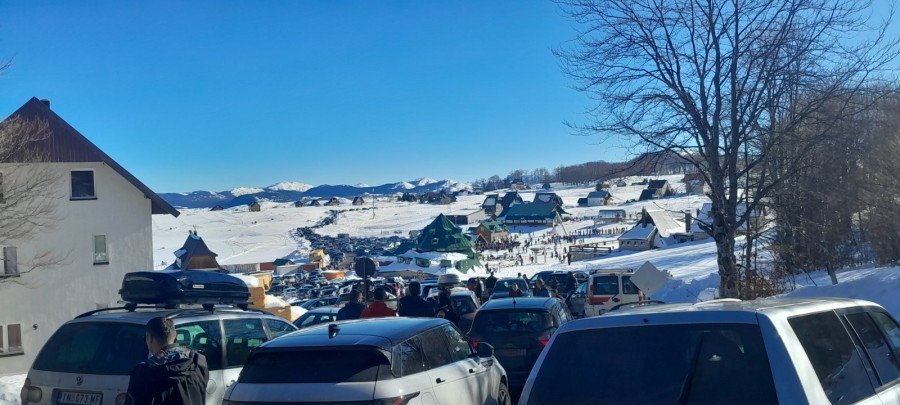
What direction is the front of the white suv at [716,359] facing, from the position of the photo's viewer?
facing away from the viewer and to the right of the viewer

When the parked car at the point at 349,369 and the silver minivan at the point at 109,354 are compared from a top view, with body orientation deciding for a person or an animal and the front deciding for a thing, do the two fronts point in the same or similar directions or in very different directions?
same or similar directions

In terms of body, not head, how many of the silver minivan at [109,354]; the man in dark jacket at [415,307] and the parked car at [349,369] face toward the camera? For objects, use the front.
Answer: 0

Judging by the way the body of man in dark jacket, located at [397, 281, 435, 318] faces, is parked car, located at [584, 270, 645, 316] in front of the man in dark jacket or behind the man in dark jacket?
in front

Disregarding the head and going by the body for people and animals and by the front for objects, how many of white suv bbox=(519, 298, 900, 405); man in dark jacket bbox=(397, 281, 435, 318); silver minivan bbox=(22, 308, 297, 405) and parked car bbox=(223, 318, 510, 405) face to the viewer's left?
0

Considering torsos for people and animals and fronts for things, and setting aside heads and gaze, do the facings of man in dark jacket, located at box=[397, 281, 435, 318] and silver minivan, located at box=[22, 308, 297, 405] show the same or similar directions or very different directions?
same or similar directions

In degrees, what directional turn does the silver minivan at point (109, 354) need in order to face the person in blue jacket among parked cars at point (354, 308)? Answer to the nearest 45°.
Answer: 0° — it already faces them

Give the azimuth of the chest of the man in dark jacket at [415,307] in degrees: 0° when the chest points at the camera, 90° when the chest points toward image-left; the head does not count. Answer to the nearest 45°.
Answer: approximately 180°

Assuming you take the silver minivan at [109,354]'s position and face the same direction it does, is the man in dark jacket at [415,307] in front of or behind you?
in front

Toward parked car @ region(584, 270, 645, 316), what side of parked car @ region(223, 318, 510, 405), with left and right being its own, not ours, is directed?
front

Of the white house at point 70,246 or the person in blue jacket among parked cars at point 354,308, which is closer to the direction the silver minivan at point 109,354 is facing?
the person in blue jacket among parked cars

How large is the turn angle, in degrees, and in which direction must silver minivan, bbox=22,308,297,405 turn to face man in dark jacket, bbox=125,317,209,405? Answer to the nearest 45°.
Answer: approximately 135° to its right

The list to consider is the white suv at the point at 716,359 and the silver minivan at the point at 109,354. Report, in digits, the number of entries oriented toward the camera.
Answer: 0

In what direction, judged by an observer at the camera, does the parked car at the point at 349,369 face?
facing away from the viewer and to the right of the viewer

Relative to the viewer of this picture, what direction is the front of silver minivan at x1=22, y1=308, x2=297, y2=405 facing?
facing away from the viewer and to the right of the viewer

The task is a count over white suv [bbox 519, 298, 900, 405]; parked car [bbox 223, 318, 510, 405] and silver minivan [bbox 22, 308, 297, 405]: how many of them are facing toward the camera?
0

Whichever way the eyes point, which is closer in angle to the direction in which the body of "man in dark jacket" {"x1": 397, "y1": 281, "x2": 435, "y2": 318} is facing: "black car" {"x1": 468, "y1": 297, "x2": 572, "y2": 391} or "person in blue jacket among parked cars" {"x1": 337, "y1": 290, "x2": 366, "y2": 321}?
the person in blue jacket among parked cars
